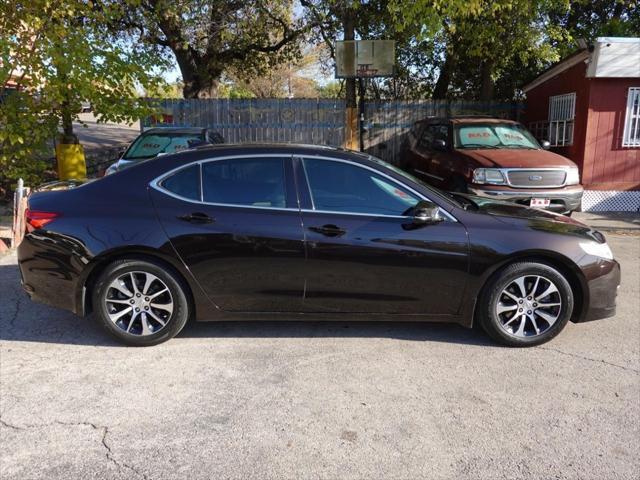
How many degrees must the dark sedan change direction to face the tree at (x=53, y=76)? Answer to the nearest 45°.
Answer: approximately 135° to its left

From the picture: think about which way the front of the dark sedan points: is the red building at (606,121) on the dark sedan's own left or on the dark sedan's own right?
on the dark sedan's own left

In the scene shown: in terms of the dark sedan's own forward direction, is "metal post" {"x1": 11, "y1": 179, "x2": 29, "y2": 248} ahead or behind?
behind

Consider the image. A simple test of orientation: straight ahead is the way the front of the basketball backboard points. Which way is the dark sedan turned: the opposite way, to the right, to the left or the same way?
to the left

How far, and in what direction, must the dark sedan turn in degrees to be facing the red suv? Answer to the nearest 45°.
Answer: approximately 45° to its left

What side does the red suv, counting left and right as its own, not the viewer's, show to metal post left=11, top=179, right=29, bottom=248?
right

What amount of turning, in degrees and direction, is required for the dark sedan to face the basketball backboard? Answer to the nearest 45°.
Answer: approximately 90° to its left

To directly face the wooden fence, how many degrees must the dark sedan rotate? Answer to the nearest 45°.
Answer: approximately 90° to its left

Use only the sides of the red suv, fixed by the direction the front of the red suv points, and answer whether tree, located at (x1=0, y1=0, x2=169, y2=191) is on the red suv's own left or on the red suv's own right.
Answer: on the red suv's own right

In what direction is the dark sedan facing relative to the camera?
to the viewer's right

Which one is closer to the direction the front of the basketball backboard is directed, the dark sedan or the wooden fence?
the dark sedan

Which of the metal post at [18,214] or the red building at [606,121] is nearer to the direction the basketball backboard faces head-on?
the metal post
